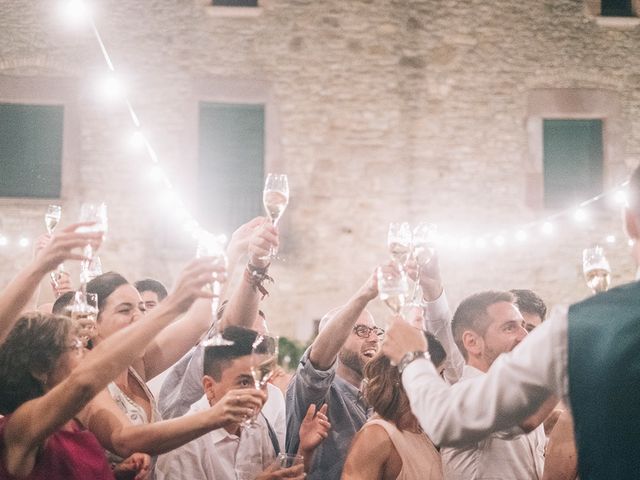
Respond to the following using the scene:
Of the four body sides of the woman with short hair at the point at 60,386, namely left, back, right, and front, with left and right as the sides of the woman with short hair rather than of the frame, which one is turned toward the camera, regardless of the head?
right

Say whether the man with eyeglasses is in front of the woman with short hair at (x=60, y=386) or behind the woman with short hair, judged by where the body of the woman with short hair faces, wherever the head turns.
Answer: in front

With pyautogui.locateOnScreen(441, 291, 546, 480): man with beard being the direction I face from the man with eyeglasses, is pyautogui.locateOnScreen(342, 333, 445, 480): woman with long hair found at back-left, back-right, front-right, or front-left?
front-right

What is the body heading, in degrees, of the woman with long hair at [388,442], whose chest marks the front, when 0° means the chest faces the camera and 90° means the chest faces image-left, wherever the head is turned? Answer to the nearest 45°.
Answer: approximately 135°

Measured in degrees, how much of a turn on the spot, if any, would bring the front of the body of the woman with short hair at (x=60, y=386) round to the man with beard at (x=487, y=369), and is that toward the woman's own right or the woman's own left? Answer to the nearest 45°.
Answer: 0° — they already face them

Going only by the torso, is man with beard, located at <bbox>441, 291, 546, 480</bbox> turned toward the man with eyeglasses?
no

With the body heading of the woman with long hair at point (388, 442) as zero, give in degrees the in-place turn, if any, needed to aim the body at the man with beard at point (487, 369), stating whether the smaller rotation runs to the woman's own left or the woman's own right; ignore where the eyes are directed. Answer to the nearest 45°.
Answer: approximately 90° to the woman's own right

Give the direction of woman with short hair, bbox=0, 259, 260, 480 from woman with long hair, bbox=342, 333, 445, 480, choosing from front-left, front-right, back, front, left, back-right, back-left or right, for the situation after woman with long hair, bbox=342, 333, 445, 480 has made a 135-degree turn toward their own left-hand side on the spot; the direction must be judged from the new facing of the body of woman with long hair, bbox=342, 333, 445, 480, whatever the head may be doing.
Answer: front-right

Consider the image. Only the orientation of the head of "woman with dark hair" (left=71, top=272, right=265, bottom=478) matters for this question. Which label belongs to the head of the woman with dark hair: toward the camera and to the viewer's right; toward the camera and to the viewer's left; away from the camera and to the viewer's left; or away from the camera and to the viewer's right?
toward the camera and to the viewer's right
